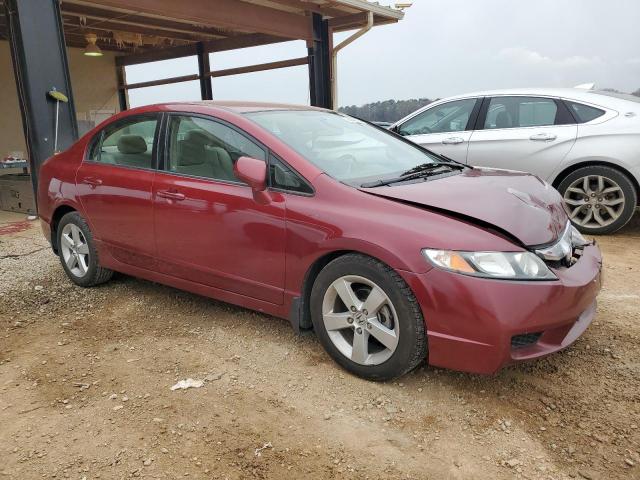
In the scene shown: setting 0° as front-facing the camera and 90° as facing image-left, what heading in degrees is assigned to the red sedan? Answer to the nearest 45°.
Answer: approximately 315°

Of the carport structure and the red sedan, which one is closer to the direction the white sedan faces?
the carport structure

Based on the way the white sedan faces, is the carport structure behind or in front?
in front

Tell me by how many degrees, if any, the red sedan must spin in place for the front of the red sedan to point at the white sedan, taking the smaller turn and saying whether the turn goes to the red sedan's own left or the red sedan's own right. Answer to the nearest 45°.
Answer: approximately 90° to the red sedan's own left

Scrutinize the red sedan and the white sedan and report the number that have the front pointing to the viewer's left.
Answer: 1

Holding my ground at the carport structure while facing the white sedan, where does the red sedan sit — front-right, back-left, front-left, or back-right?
front-right

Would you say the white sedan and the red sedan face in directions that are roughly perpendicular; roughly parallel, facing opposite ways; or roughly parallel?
roughly parallel, facing opposite ways

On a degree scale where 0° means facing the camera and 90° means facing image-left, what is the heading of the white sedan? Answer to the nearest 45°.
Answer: approximately 90°

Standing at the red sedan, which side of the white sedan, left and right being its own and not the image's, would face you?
left

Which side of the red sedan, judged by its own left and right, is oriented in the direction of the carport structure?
back
